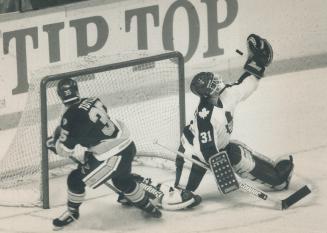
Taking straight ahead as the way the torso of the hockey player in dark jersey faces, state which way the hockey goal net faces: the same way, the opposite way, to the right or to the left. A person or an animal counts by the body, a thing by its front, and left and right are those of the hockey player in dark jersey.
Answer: the opposite way

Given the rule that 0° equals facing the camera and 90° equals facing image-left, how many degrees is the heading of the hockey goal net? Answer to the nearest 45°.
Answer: approximately 315°

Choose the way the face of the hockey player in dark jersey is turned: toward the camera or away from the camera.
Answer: away from the camera
